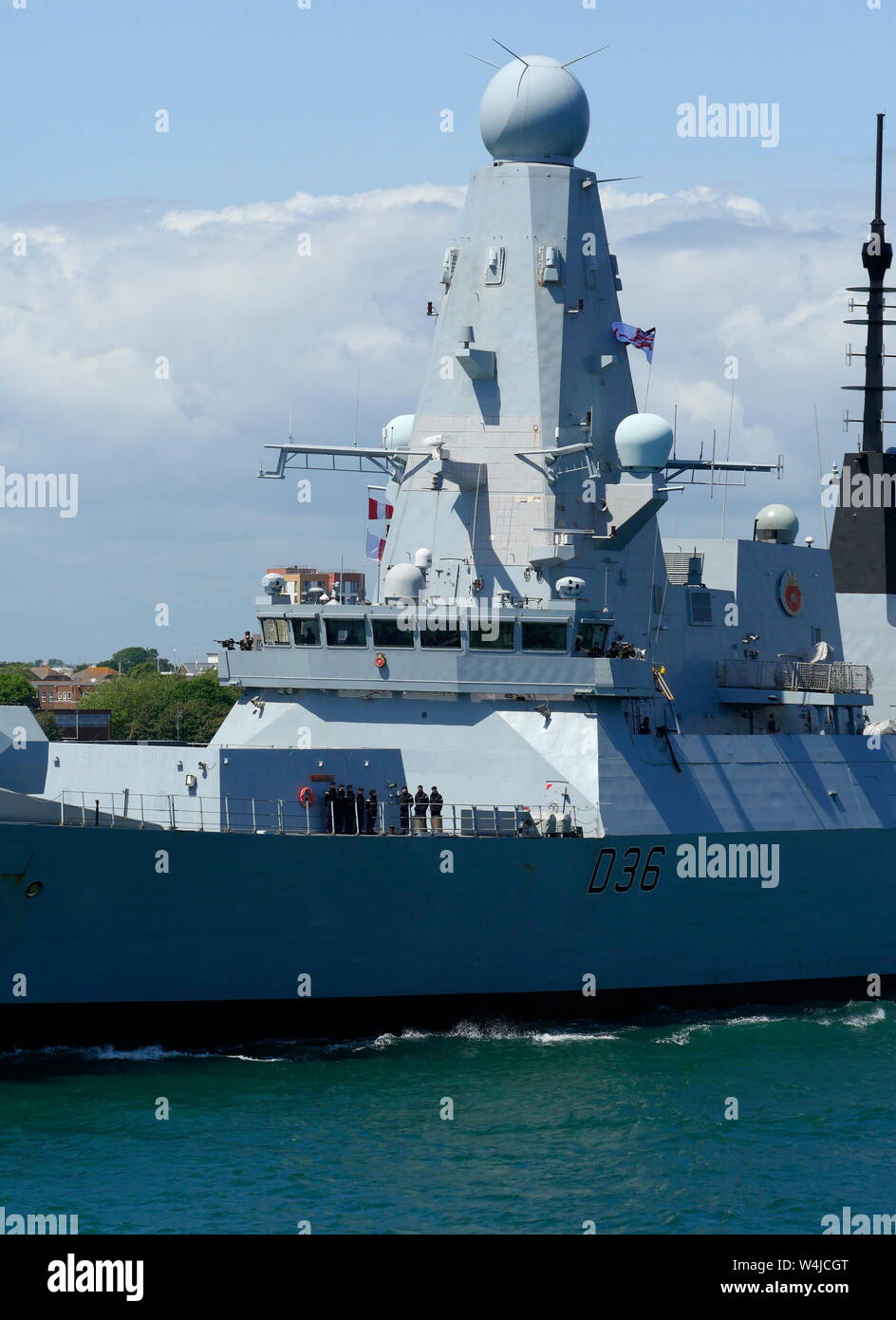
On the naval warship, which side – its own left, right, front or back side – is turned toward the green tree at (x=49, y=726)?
right

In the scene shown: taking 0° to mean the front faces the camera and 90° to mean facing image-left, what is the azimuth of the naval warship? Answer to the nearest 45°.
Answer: approximately 45°
